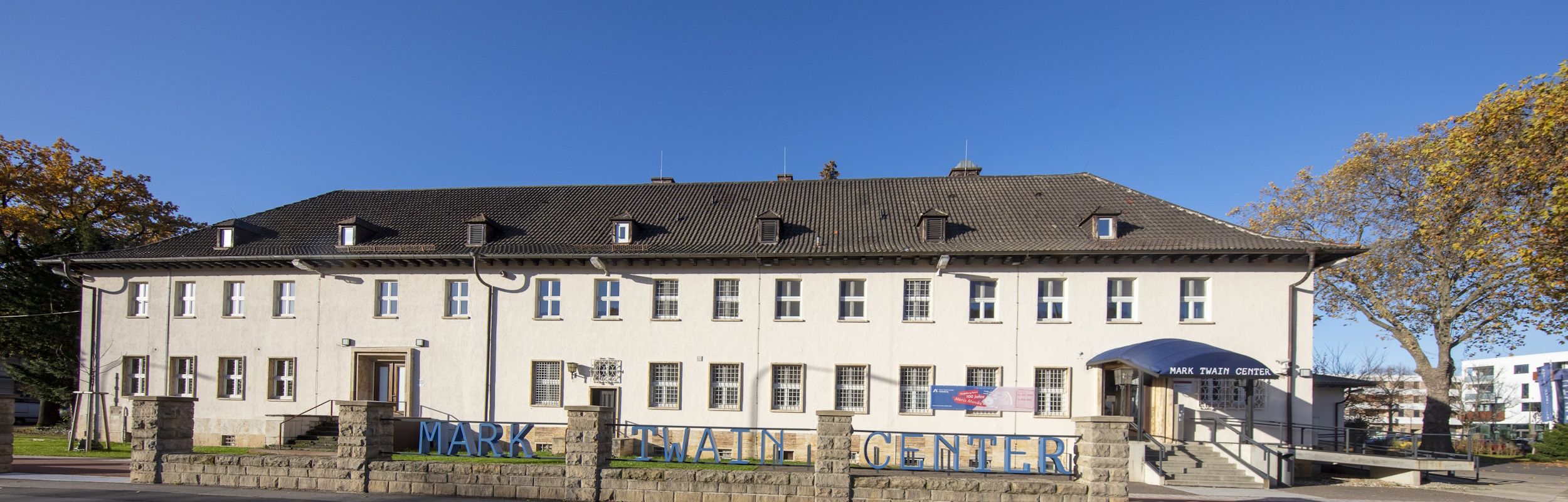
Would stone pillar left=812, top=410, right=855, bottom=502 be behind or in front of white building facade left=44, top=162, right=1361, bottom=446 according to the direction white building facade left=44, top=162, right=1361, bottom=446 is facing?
in front

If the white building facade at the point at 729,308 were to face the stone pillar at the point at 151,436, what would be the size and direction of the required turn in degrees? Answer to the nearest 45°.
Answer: approximately 45° to its right

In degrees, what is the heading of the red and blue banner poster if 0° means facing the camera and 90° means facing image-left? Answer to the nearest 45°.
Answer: approximately 0°

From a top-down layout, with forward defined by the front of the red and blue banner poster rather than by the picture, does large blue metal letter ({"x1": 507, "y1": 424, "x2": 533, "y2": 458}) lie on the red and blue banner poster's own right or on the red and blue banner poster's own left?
on the red and blue banner poster's own right

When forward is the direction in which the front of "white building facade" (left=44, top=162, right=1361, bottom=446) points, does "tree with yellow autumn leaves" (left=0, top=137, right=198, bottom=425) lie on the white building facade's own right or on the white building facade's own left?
on the white building facade's own right

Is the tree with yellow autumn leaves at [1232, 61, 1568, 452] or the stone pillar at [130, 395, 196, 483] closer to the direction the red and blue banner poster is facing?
the stone pillar

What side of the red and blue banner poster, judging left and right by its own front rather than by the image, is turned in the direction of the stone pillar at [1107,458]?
front

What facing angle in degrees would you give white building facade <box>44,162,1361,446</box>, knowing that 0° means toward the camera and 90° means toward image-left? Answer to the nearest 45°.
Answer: approximately 0°
